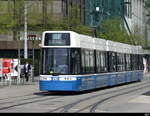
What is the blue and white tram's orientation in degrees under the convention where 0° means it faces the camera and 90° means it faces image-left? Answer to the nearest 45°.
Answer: approximately 45°
